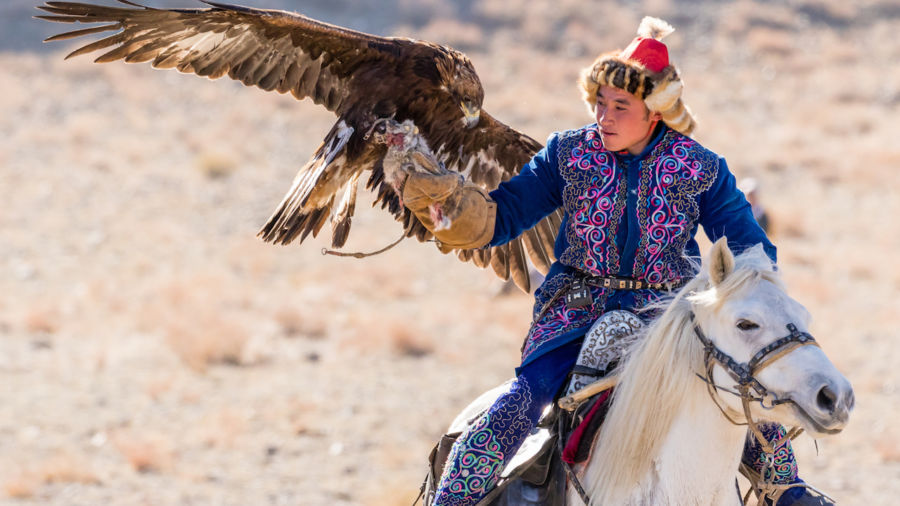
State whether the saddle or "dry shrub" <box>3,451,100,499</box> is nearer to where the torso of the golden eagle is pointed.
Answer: the saddle

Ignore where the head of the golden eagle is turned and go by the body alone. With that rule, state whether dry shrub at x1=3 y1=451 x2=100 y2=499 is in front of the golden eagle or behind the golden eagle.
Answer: behind

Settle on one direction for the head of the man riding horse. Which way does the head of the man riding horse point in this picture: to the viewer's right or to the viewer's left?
to the viewer's left

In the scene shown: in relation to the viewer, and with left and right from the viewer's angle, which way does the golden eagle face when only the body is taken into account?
facing the viewer and to the right of the viewer

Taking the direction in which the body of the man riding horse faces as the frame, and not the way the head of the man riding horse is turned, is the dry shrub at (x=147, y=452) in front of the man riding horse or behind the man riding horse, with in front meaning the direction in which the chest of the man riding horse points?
behind

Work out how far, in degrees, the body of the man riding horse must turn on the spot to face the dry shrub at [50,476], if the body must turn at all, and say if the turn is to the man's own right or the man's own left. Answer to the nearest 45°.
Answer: approximately 135° to the man's own right

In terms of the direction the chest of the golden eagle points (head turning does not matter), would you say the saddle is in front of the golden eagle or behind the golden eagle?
in front

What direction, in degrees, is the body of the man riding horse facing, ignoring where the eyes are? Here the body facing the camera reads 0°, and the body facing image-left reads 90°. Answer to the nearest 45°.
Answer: approximately 0°
